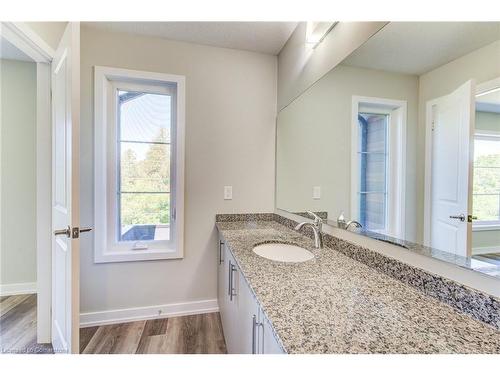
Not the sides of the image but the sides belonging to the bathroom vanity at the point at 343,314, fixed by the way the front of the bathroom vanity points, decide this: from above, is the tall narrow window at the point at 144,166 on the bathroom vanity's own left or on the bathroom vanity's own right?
on the bathroom vanity's own right

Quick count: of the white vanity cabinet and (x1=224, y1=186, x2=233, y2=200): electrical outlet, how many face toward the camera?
1

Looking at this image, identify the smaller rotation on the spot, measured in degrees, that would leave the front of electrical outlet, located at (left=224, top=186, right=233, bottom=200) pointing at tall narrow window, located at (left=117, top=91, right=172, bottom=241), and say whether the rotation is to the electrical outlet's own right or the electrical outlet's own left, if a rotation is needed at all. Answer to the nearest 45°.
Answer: approximately 90° to the electrical outlet's own right

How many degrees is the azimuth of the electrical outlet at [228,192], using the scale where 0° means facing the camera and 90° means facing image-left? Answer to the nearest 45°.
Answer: approximately 0°

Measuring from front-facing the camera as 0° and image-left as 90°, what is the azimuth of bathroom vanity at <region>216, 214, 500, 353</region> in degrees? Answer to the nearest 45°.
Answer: approximately 45°

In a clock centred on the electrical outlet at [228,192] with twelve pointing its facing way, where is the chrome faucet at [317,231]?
The chrome faucet is roughly at 11 o'clock from the electrical outlet.

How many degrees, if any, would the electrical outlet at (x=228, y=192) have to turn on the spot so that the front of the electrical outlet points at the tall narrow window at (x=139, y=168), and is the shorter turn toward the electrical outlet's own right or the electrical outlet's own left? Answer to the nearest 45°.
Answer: approximately 90° to the electrical outlet's own right

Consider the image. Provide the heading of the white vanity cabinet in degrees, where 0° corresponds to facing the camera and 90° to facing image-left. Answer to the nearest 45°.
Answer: approximately 90°

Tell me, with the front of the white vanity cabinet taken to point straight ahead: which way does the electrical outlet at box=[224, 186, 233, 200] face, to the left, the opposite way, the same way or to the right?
to the left

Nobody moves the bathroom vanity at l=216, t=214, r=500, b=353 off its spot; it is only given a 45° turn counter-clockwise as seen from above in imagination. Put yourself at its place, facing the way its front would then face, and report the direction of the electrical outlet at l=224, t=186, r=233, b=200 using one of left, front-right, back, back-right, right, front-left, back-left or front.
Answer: back-right

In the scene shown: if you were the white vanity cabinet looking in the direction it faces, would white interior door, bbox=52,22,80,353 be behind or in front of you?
in front
